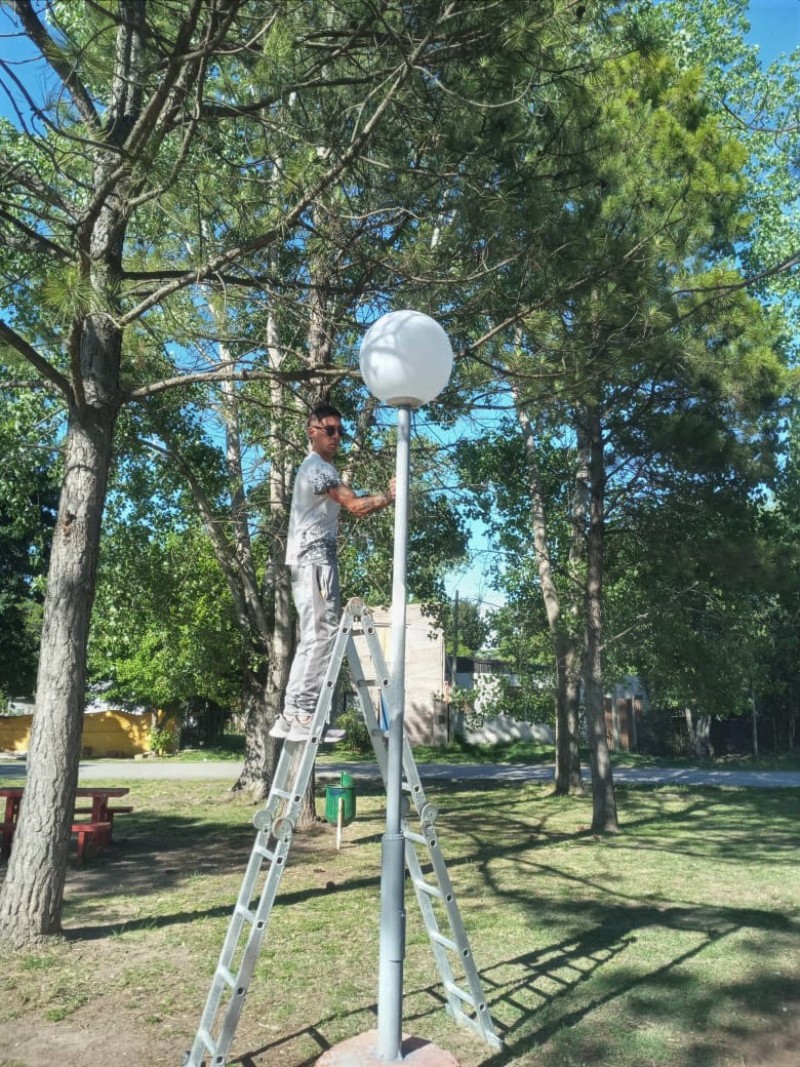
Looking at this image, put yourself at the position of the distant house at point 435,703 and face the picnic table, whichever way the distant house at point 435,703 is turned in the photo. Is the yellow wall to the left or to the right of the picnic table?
right

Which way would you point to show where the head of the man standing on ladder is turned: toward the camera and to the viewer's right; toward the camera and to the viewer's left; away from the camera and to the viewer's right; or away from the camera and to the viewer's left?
toward the camera and to the viewer's right

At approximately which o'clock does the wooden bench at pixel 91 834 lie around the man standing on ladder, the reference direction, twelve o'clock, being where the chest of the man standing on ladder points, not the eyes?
The wooden bench is roughly at 8 o'clock from the man standing on ladder.

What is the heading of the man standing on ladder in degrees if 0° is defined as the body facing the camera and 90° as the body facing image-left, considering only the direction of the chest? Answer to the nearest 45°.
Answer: approximately 270°

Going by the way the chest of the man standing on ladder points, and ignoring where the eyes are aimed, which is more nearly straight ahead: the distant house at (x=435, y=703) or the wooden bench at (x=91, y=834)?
the distant house

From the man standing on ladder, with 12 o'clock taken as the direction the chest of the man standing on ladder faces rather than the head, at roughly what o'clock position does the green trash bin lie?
The green trash bin is roughly at 9 o'clock from the man standing on ladder.

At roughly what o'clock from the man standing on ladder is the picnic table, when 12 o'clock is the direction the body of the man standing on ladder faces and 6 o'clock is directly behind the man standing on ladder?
The picnic table is roughly at 8 o'clock from the man standing on ladder.

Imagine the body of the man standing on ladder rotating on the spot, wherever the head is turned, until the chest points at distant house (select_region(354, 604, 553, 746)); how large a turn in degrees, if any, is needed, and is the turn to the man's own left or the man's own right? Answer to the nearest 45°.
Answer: approximately 90° to the man's own left
